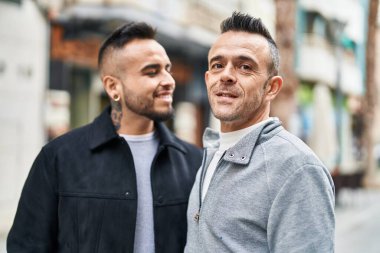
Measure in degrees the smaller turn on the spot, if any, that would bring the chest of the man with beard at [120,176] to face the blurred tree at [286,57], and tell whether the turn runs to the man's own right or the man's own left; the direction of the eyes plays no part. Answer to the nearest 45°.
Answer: approximately 90° to the man's own left

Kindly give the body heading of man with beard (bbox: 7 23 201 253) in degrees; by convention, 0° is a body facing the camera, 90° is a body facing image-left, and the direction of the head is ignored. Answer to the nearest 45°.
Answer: approximately 315°

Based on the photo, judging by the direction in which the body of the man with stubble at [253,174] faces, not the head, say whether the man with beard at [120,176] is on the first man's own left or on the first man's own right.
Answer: on the first man's own right

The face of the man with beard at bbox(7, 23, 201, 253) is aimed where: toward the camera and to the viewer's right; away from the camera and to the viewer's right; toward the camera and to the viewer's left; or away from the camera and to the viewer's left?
toward the camera and to the viewer's right

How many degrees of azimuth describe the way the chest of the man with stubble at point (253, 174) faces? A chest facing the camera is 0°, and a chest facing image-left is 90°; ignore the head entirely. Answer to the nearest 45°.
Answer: approximately 45°

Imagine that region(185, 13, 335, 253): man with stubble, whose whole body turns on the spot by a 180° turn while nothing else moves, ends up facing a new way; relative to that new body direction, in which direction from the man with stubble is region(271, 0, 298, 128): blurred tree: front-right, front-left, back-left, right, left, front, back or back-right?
front-left
